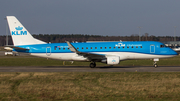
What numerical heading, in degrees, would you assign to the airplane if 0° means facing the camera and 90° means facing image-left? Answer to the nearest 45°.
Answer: approximately 270°
